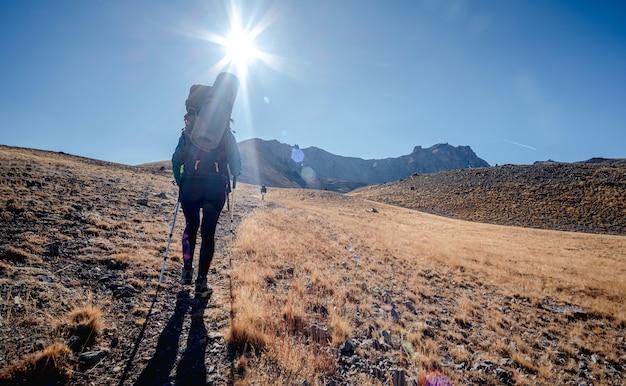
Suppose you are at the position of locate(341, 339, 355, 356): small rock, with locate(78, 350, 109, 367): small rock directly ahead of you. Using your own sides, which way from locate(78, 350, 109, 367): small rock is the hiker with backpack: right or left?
right

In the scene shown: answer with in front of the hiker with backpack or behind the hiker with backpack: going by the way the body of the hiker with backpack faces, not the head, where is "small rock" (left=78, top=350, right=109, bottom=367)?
behind

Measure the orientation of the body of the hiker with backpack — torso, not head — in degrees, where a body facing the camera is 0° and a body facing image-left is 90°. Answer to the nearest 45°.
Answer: approximately 180°

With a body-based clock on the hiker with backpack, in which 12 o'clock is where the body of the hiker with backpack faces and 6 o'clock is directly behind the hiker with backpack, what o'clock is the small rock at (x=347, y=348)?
The small rock is roughly at 4 o'clock from the hiker with backpack.
